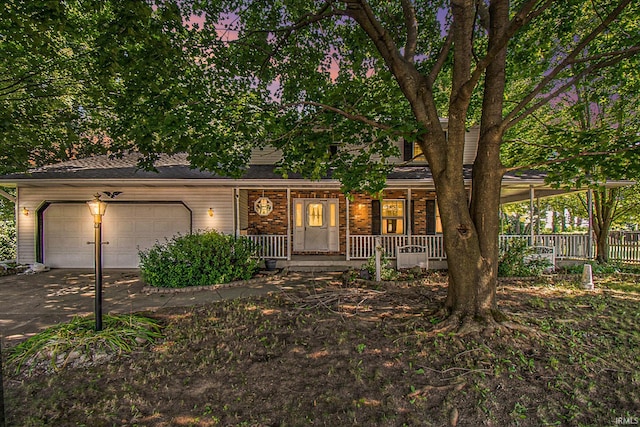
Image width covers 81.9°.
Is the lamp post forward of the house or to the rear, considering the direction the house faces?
forward

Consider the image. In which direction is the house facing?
toward the camera

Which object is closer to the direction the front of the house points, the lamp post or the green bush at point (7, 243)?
the lamp post

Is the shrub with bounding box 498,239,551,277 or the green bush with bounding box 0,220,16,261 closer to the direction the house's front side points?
the shrub

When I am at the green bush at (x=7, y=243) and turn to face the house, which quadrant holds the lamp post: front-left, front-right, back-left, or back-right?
front-right

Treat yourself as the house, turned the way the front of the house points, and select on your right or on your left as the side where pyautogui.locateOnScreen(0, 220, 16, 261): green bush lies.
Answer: on your right

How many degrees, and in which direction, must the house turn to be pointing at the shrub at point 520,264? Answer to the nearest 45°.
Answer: approximately 90° to its left
